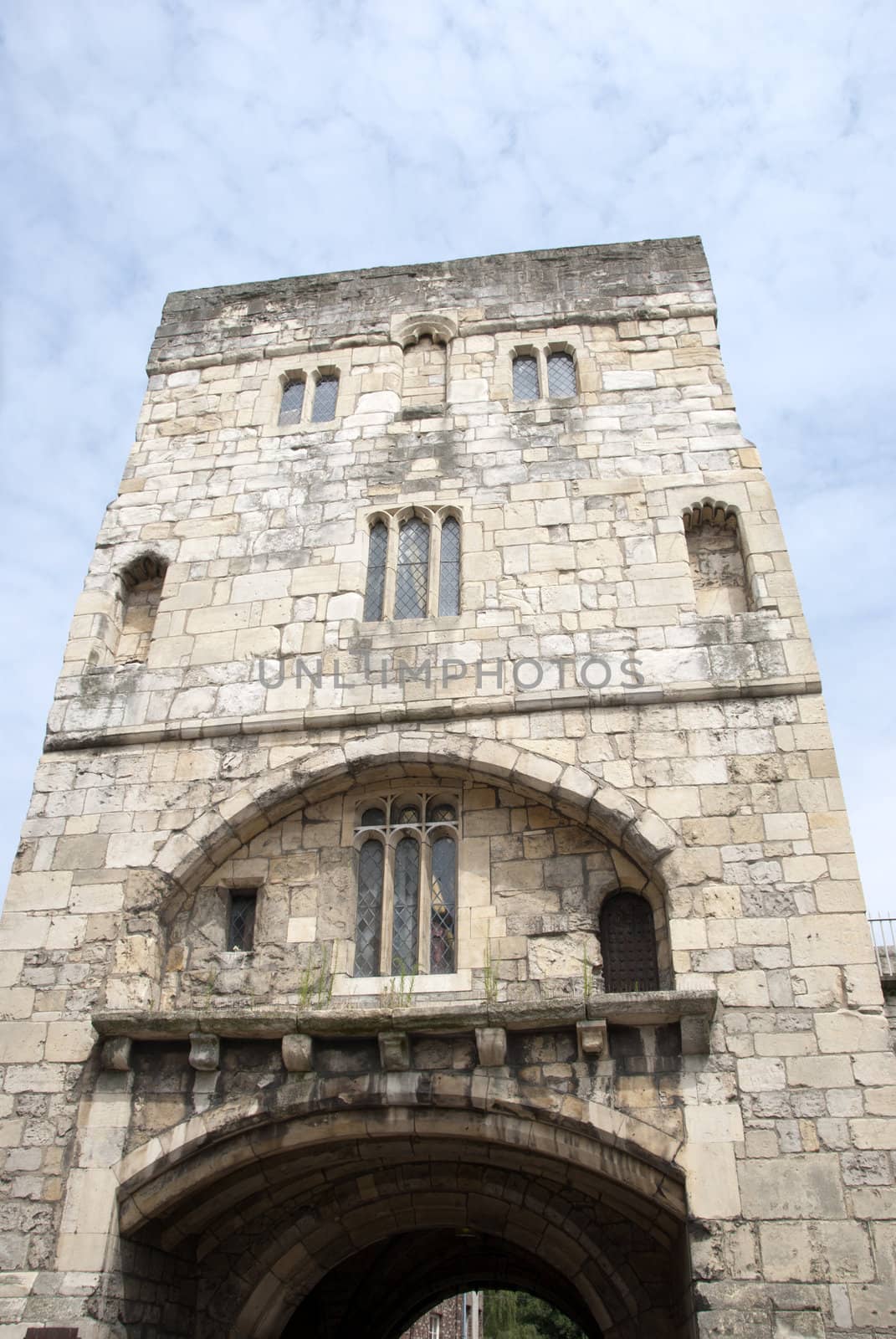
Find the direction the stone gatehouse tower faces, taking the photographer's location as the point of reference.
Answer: facing the viewer
